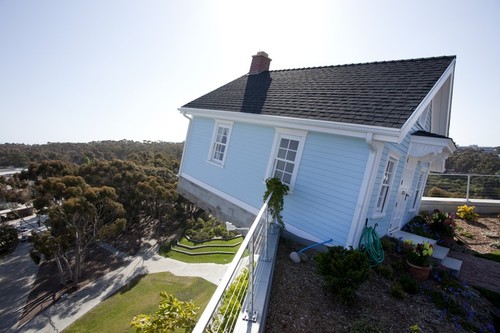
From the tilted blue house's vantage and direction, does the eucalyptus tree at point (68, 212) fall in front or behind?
behind

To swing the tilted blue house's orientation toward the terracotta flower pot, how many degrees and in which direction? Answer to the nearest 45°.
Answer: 0° — it already faces it

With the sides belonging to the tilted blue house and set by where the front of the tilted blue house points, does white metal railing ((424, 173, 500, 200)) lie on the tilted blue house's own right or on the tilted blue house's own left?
on the tilted blue house's own left

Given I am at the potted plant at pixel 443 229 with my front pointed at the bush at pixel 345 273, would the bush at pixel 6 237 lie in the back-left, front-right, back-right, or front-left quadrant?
front-right

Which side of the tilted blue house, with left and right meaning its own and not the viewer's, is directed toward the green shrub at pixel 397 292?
front

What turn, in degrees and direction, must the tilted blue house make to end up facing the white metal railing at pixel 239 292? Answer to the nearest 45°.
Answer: approximately 45° to its right
